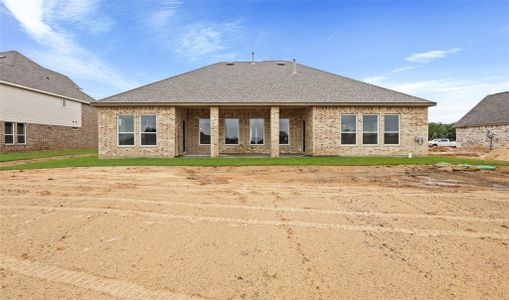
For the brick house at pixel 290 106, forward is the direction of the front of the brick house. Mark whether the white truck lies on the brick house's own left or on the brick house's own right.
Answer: on the brick house's own right

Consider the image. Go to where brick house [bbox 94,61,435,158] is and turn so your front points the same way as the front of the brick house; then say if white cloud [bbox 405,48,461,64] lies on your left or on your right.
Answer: on your right

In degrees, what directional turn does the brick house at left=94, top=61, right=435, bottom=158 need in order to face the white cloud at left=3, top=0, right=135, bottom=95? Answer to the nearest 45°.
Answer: approximately 90° to its left

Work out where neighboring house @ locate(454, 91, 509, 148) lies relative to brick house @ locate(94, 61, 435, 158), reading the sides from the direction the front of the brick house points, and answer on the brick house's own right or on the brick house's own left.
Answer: on the brick house's own right

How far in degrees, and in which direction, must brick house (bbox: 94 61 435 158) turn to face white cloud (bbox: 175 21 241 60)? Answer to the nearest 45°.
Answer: approximately 45° to its left

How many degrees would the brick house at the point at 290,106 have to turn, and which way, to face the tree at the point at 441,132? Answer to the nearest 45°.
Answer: approximately 45° to its right

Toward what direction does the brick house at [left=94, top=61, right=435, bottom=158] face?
away from the camera
